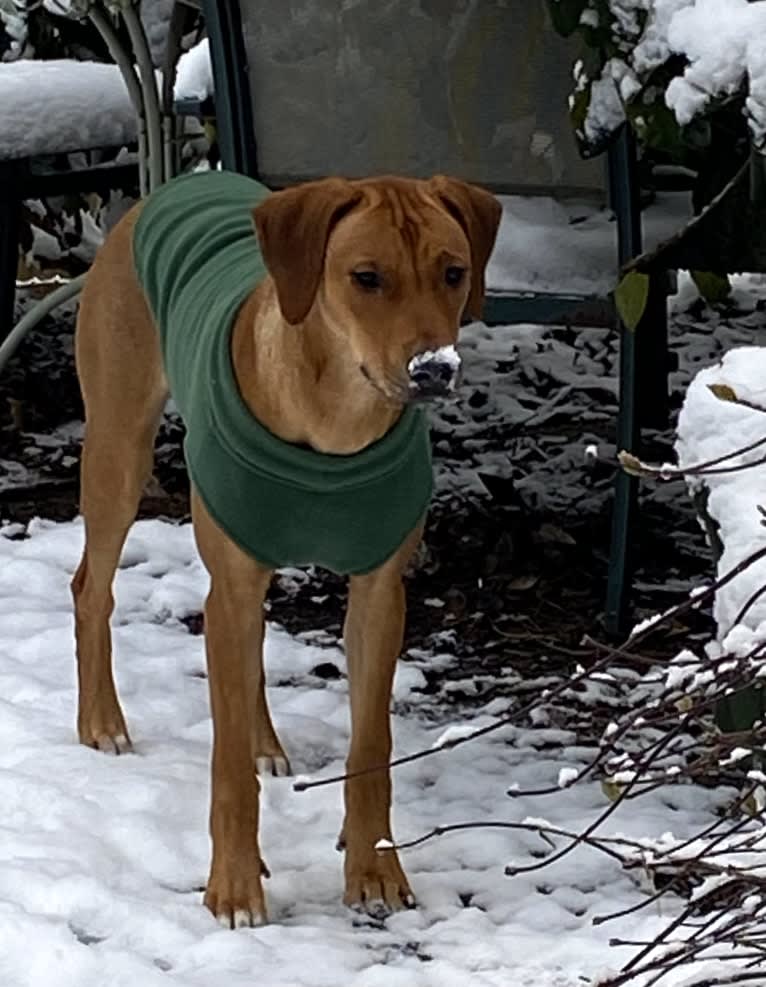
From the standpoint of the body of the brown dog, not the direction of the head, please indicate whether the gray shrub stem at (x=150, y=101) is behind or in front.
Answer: behind

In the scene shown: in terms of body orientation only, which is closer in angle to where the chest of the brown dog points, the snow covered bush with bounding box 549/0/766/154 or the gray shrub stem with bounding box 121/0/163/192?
the snow covered bush

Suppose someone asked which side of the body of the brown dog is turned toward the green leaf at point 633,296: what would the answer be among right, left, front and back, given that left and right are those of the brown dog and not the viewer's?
left

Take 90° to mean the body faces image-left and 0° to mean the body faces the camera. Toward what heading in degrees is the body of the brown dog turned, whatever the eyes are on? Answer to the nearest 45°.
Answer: approximately 315°

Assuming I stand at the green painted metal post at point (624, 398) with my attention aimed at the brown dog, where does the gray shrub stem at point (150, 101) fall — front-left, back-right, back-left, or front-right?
back-right

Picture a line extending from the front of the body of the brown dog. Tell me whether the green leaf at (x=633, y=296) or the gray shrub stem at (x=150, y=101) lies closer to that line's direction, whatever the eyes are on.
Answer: the green leaf

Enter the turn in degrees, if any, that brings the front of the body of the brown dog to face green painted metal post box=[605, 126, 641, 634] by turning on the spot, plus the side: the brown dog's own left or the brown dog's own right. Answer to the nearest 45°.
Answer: approximately 90° to the brown dog's own left

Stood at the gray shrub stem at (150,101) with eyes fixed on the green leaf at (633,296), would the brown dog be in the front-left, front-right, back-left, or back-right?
front-right

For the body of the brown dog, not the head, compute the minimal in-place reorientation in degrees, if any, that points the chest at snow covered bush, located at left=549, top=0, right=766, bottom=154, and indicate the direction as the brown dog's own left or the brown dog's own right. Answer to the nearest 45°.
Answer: approximately 90° to the brown dog's own left
